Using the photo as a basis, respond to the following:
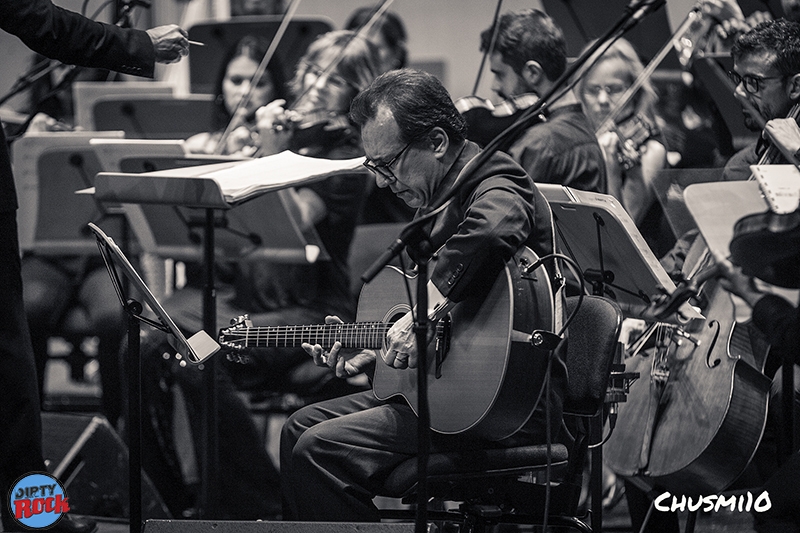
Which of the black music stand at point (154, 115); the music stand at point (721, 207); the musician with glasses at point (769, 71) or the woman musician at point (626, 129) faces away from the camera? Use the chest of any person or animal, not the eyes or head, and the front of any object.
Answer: the black music stand

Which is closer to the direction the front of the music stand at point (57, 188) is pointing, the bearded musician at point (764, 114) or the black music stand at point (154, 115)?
the black music stand

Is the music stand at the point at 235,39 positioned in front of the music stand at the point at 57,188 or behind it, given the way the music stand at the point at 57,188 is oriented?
in front

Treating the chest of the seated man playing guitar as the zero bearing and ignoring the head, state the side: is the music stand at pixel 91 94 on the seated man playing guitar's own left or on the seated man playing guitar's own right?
on the seated man playing guitar's own right

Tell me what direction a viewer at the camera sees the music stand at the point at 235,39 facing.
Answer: facing away from the viewer

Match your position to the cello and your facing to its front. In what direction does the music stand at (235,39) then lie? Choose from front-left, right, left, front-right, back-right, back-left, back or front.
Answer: right

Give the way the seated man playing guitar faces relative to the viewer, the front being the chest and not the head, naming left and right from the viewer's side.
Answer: facing to the left of the viewer

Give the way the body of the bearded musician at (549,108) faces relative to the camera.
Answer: to the viewer's left

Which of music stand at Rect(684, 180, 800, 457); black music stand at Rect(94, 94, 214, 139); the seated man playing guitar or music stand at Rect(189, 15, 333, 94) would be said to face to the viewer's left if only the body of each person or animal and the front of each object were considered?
the seated man playing guitar

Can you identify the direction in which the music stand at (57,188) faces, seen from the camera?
facing away from the viewer

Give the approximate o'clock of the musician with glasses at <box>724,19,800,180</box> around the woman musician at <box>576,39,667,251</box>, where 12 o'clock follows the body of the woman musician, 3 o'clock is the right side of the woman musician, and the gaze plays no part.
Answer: The musician with glasses is roughly at 10 o'clock from the woman musician.

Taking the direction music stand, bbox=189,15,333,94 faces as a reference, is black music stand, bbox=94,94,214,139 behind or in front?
behind

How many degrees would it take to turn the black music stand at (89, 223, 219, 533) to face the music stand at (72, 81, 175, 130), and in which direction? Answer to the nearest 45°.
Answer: approximately 90° to its left

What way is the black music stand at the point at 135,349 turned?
to the viewer's right

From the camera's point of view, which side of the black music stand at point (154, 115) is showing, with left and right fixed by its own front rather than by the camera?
back
